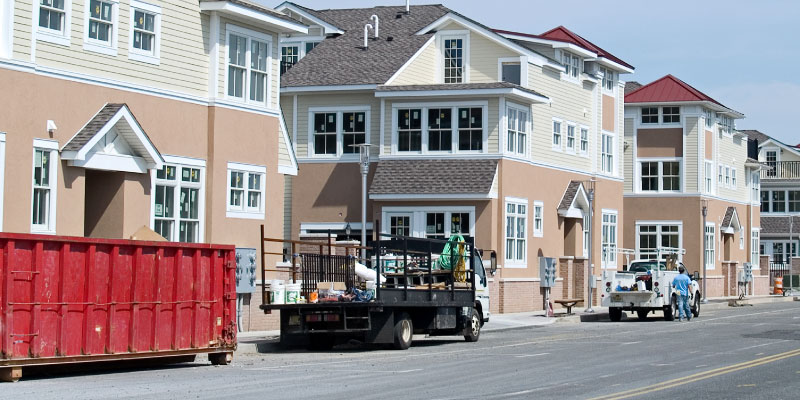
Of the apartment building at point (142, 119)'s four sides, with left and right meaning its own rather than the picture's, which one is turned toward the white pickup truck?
left

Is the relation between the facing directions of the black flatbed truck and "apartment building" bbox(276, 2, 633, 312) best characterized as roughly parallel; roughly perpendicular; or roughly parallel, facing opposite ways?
roughly perpendicular

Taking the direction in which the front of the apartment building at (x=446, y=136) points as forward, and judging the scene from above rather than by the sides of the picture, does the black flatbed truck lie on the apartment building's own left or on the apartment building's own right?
on the apartment building's own right

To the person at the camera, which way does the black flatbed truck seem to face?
facing away from the viewer and to the right of the viewer

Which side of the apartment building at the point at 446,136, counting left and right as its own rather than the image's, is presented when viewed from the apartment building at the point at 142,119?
right

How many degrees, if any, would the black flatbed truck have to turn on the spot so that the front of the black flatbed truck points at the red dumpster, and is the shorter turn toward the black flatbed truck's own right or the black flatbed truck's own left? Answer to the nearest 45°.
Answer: approximately 180°

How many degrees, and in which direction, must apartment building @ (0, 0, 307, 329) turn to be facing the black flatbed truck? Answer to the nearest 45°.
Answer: approximately 45° to its left
